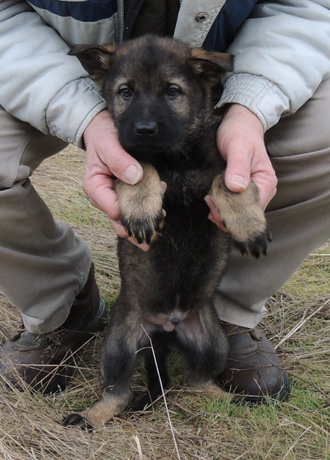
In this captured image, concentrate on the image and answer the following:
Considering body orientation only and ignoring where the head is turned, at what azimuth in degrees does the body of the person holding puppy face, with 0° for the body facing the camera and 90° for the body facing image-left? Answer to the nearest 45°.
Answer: approximately 0°
